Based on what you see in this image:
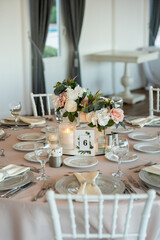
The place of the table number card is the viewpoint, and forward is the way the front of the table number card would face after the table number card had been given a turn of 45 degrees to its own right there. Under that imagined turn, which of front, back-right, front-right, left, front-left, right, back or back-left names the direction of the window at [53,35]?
back-right

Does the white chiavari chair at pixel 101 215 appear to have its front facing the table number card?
yes

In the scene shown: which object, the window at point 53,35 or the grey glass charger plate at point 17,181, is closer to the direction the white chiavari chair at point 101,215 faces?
the window

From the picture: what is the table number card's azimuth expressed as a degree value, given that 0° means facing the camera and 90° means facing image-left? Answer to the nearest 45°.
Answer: approximately 0°

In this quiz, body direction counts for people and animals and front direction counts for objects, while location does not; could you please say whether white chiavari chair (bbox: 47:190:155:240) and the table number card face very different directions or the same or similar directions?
very different directions

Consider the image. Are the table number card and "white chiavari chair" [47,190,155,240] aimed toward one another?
yes

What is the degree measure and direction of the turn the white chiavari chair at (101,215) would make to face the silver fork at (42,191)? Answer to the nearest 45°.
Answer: approximately 45° to its left

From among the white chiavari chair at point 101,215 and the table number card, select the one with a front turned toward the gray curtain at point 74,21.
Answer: the white chiavari chair

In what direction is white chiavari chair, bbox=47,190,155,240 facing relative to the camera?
away from the camera

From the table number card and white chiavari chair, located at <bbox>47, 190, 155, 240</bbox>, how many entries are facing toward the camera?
1

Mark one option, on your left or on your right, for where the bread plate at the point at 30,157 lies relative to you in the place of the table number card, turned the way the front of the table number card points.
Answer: on your right

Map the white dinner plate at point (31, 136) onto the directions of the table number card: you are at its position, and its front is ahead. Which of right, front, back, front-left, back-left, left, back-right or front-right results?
back-right
